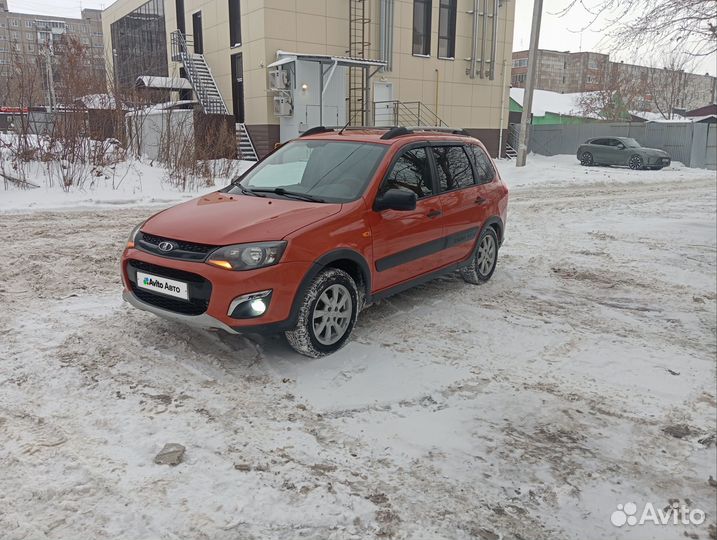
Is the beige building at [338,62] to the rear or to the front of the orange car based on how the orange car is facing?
to the rear

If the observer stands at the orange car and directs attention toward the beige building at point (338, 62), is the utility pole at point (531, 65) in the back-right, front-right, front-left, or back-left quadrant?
front-right

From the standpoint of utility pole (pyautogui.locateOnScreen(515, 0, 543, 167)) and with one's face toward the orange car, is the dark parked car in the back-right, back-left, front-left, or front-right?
back-left

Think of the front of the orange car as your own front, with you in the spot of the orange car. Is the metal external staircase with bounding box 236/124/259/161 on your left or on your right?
on your right

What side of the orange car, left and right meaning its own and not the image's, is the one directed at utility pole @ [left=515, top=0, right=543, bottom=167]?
back

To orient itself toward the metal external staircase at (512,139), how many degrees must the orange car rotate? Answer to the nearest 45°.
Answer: approximately 135° to its right

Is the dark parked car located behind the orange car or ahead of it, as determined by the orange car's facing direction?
behind

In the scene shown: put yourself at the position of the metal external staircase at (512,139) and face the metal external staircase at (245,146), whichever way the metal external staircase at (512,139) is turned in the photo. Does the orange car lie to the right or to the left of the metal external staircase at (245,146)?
left

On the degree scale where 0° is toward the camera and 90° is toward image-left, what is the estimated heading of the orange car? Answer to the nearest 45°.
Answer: approximately 45°
